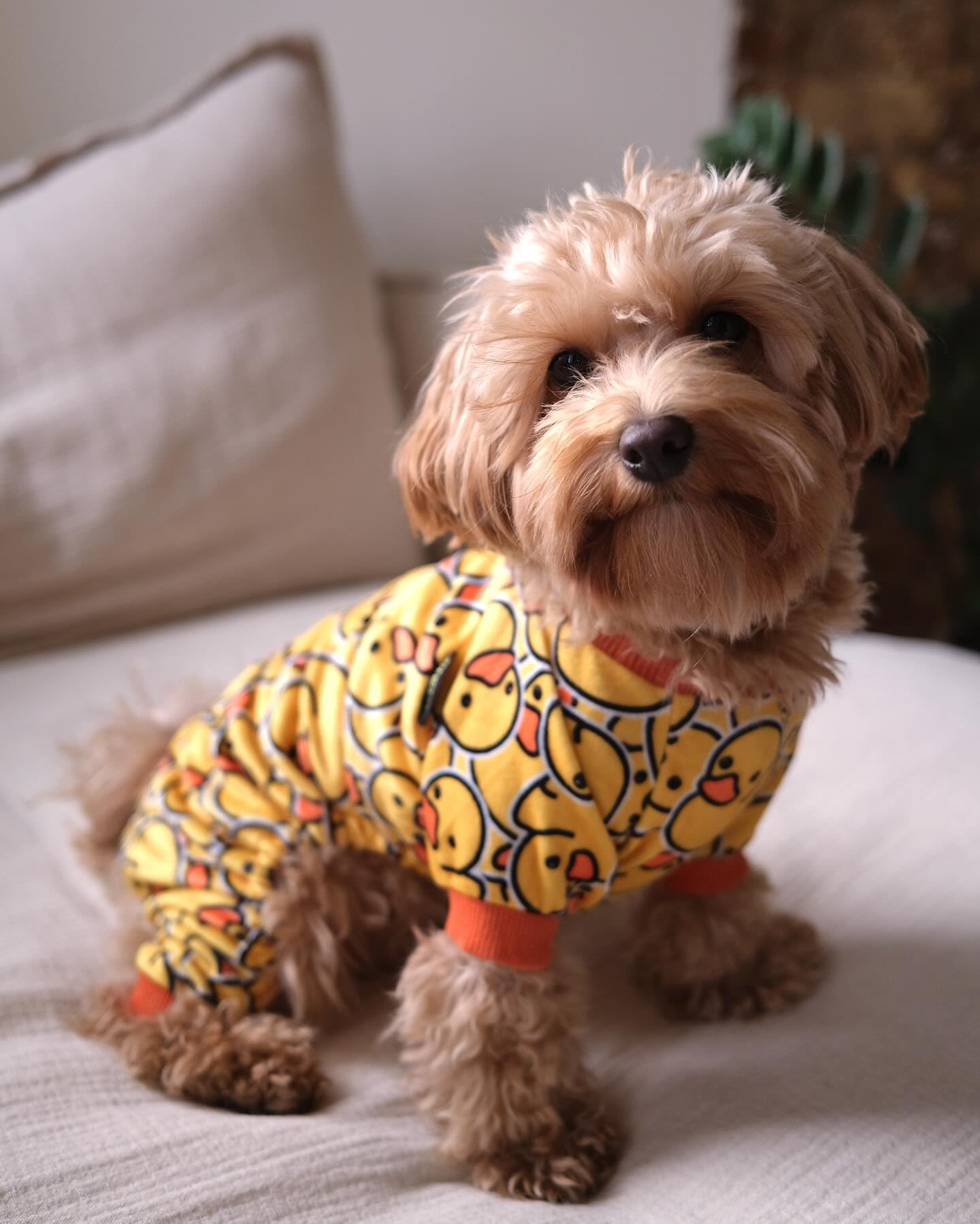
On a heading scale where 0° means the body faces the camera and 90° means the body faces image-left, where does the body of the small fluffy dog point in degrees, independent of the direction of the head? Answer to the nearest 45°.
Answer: approximately 315°
